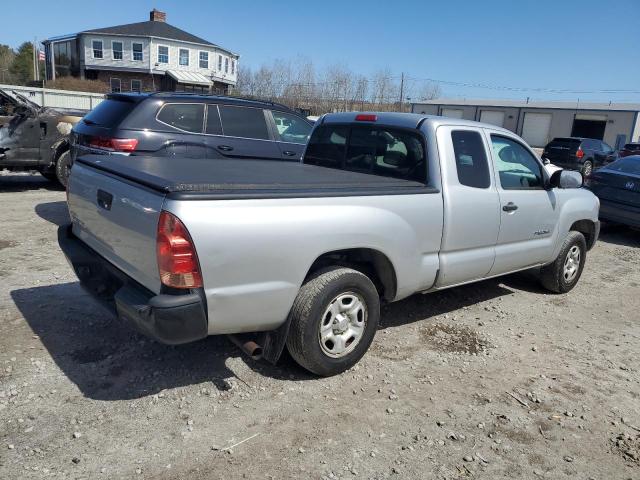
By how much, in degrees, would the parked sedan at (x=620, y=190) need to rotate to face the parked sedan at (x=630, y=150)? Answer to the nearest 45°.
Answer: approximately 45° to its left

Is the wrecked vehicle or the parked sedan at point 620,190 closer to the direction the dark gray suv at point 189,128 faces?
the parked sedan

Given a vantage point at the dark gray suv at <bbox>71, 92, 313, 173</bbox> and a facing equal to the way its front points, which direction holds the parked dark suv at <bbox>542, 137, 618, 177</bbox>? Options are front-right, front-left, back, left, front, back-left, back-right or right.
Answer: front

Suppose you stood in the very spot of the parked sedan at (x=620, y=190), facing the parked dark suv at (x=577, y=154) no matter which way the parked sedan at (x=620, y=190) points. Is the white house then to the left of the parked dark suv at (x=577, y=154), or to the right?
left

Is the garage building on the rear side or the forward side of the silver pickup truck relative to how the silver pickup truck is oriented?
on the forward side

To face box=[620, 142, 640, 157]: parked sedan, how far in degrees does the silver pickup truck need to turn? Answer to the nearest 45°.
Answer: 0° — it already faces it

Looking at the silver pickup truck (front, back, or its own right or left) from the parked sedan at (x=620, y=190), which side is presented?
front

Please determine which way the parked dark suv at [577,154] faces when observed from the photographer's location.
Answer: facing away from the viewer and to the right of the viewer

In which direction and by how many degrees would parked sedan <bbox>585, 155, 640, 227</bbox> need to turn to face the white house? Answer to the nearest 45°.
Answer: approximately 90° to its left

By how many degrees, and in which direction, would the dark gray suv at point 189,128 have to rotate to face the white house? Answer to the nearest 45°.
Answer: approximately 45° to its left
